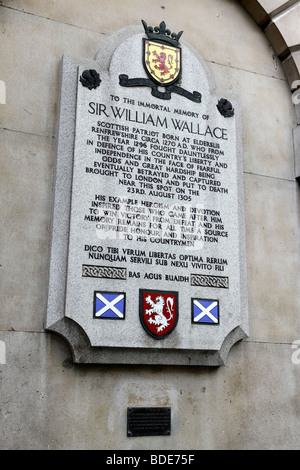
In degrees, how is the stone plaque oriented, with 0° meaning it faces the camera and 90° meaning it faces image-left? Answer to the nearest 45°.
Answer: approximately 315°
